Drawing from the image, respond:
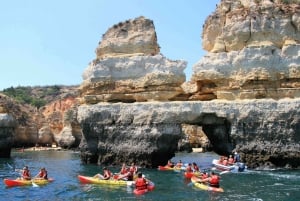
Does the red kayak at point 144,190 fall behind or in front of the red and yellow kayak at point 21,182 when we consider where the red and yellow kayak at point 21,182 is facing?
behind

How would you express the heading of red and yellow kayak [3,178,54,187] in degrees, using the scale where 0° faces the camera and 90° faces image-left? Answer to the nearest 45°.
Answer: approximately 90°

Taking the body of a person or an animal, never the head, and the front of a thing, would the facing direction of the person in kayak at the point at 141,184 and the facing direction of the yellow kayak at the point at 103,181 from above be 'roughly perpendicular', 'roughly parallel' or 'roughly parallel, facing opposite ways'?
roughly perpendicular

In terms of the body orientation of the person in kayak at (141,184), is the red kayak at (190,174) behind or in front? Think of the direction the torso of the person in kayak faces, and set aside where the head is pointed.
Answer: in front

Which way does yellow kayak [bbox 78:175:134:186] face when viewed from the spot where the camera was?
facing to the left of the viewer

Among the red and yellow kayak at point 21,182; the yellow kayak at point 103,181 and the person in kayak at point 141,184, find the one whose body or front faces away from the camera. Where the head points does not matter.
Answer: the person in kayak

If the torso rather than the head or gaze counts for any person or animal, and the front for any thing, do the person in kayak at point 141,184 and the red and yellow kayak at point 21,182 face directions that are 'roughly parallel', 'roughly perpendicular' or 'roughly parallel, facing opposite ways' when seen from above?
roughly perpendicular

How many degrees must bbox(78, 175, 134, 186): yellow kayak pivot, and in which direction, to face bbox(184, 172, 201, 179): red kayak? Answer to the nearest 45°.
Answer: approximately 180°

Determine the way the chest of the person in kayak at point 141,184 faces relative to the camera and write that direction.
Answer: away from the camera
